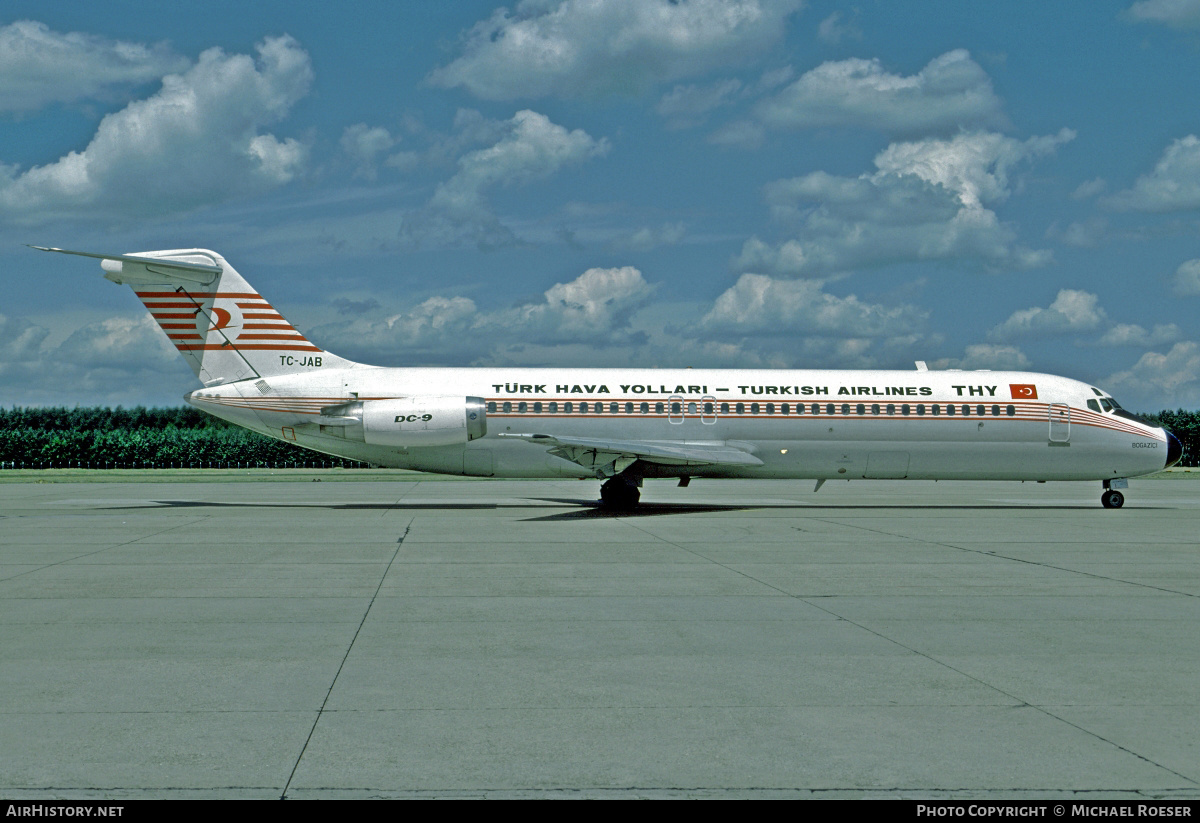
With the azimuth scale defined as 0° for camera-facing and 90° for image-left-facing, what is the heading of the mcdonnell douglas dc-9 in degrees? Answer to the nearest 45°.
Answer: approximately 270°
